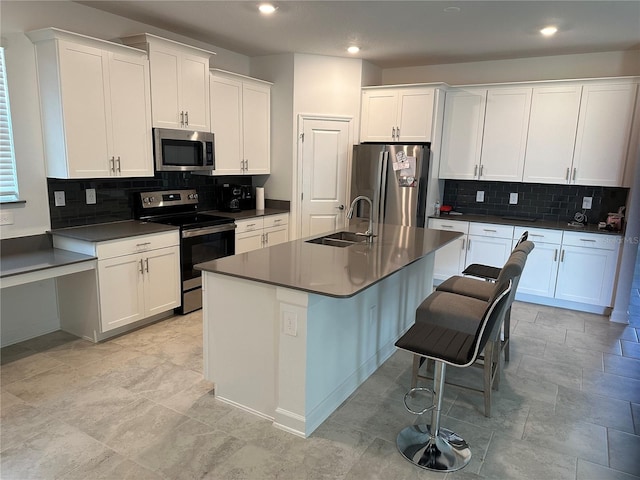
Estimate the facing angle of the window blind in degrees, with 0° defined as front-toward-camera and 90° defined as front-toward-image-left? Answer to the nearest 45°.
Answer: approximately 315°

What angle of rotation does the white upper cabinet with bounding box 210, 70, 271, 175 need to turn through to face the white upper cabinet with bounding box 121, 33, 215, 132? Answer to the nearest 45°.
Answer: approximately 90° to its right

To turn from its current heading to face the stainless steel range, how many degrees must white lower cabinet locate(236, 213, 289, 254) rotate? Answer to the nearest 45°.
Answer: approximately 90° to its right

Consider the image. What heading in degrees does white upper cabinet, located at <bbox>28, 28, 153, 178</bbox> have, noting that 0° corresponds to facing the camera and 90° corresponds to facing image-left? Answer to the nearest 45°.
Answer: approximately 315°

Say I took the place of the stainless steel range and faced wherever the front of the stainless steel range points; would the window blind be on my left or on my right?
on my right

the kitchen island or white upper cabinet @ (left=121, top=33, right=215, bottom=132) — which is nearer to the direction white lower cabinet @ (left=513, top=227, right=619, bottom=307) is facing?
the kitchen island

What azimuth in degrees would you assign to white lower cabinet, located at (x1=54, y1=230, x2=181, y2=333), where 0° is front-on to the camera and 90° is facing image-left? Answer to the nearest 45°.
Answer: approximately 315°

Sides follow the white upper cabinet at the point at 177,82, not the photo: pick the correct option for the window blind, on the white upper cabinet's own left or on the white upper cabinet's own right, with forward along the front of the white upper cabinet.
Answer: on the white upper cabinet's own right
